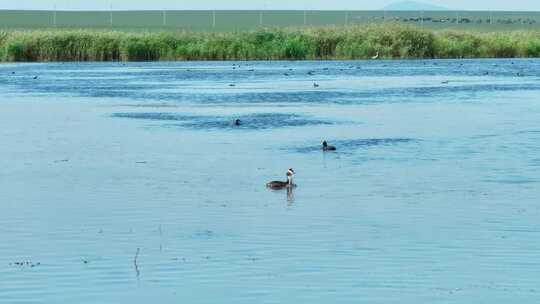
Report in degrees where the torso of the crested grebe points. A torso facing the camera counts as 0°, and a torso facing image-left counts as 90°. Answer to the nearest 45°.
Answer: approximately 270°
